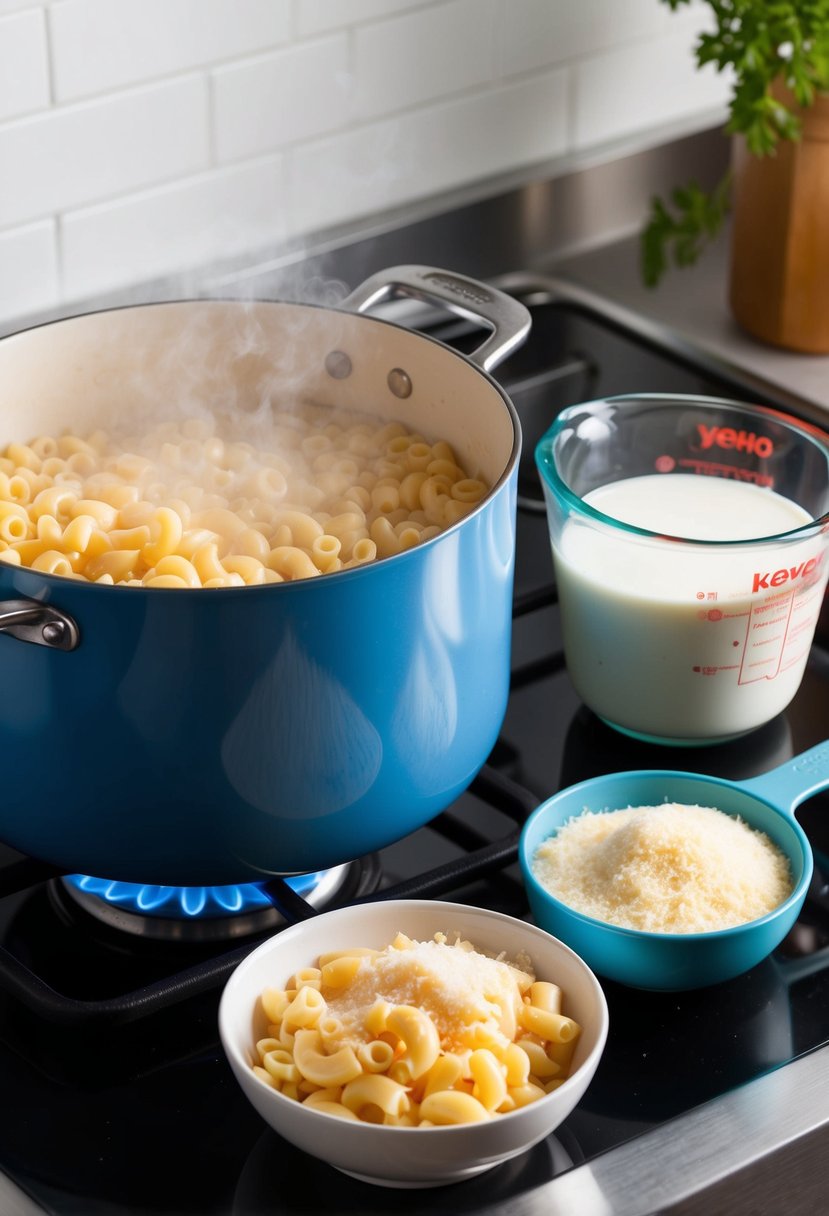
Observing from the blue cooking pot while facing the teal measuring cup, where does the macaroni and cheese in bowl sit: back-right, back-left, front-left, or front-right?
front-right

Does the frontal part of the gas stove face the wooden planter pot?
no

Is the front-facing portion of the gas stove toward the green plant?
no

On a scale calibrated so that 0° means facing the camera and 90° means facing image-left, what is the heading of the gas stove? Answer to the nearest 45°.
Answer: approximately 315°
